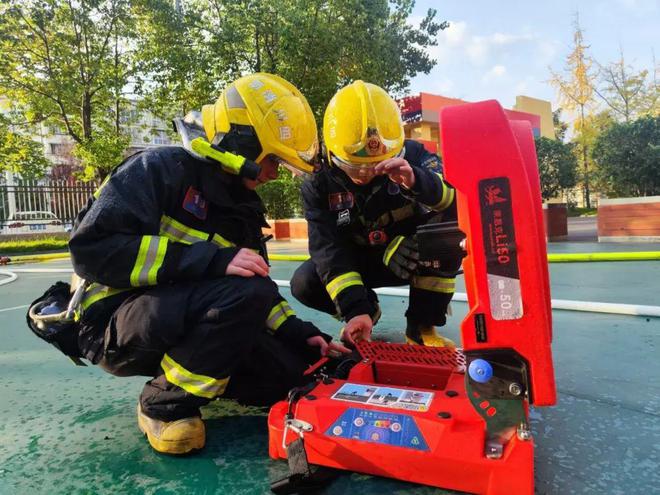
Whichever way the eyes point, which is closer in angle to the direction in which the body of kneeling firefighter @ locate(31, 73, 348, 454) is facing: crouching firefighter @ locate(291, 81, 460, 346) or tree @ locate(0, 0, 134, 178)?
the crouching firefighter

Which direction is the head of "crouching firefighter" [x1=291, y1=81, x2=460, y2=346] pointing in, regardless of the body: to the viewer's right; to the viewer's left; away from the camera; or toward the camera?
toward the camera

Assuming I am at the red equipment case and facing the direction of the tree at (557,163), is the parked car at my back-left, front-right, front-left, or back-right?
front-left

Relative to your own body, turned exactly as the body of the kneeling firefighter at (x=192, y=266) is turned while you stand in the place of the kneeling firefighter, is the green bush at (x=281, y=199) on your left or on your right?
on your left

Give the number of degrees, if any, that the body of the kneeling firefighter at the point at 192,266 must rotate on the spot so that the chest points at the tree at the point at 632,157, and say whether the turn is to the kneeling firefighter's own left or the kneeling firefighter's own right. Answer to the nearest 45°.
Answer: approximately 45° to the kneeling firefighter's own left

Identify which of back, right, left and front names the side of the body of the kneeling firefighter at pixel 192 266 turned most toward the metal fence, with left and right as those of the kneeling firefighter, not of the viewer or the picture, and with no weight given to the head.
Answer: left

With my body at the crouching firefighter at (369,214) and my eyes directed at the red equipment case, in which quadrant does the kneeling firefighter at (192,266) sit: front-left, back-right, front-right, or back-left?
front-right

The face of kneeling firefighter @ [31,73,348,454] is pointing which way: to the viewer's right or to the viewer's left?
to the viewer's right

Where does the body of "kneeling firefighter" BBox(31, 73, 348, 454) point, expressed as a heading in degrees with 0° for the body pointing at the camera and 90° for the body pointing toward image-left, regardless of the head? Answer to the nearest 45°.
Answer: approximately 270°

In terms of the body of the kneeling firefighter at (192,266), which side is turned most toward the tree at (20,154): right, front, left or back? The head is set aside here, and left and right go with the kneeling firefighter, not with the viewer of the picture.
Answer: left

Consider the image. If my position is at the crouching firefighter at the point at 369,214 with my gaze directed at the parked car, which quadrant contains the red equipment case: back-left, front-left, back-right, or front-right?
back-left
